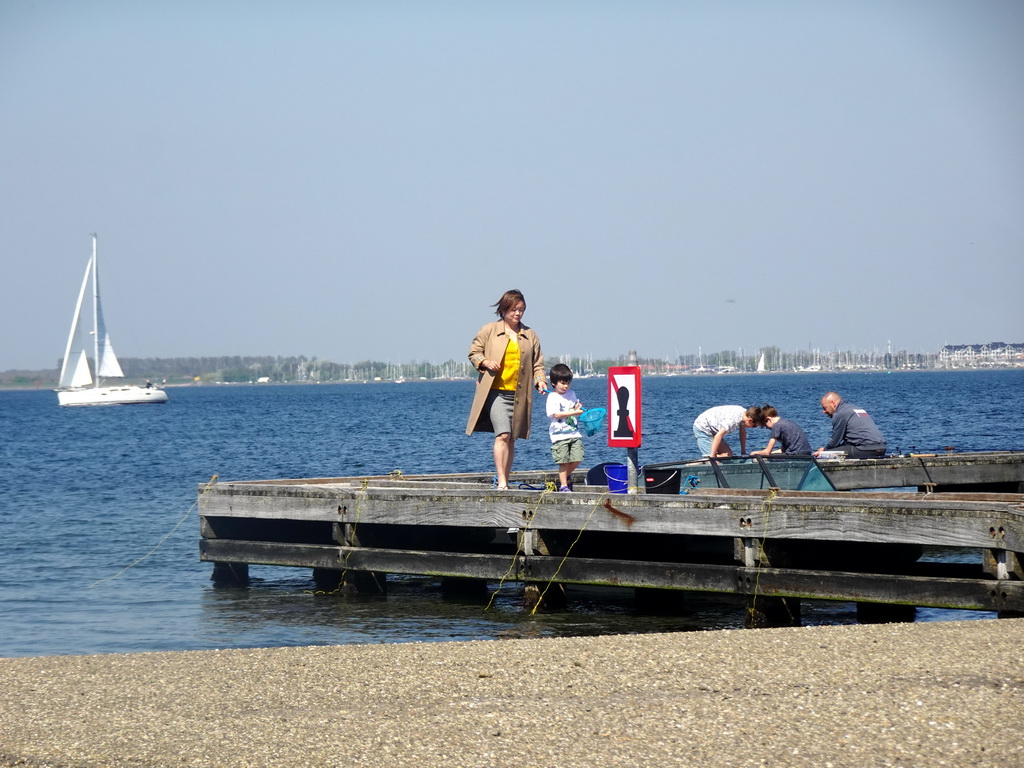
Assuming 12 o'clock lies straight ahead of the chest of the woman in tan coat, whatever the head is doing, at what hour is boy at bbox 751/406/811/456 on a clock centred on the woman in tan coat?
The boy is roughly at 8 o'clock from the woman in tan coat.

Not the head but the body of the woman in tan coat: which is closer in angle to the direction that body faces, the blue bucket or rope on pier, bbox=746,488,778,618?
the rope on pier

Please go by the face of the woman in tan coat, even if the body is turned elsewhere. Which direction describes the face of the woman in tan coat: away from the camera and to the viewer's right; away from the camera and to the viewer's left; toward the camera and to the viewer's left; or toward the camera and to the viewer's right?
toward the camera and to the viewer's right

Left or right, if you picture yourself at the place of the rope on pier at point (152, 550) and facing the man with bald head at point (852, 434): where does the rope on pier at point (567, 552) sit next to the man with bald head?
right

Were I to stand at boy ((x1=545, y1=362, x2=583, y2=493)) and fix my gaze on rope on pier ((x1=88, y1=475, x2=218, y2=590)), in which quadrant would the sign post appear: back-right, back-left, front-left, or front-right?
back-left

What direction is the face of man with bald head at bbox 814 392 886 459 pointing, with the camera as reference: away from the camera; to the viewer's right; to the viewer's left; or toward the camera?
to the viewer's left

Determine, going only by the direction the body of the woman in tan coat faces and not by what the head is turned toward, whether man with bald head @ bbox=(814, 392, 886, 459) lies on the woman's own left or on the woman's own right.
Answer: on the woman's own left

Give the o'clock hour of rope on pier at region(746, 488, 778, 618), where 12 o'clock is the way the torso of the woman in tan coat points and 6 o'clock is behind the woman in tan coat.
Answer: The rope on pier is roughly at 10 o'clock from the woman in tan coat.

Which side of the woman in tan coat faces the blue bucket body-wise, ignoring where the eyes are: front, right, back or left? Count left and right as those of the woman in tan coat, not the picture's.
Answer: left

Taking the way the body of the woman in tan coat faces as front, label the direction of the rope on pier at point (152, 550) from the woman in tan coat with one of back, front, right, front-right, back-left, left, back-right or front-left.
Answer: back-right

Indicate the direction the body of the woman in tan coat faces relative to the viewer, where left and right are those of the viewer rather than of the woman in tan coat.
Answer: facing the viewer

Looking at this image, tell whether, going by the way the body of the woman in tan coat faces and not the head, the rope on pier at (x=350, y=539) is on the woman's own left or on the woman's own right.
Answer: on the woman's own right

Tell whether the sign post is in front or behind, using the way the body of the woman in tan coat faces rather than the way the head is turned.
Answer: in front
